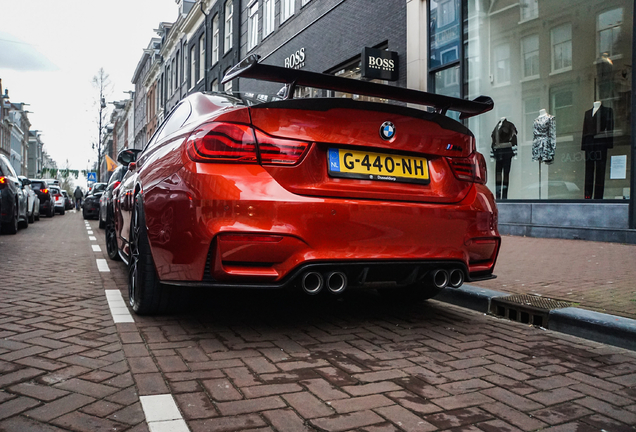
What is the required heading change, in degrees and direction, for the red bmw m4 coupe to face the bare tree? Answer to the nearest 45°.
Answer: approximately 45° to its right

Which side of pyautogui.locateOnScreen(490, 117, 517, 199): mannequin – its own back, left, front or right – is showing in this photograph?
front

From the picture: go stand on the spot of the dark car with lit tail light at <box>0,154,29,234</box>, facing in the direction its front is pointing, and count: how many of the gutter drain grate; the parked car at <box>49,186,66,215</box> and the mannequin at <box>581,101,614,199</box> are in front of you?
1

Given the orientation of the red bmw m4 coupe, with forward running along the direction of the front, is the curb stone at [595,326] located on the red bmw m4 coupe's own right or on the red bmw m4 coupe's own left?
on the red bmw m4 coupe's own right

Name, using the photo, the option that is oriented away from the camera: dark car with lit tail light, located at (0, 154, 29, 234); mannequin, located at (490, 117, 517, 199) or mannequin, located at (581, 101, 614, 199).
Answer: the dark car with lit tail light

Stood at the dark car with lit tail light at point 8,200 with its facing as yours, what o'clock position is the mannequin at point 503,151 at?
The mannequin is roughly at 4 o'clock from the dark car with lit tail light.

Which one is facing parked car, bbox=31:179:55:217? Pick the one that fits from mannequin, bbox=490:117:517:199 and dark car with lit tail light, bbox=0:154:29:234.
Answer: dark car with lit tail light, bbox=0:154:29:234

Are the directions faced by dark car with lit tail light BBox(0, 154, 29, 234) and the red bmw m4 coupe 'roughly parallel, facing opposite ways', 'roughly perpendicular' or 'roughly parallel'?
roughly parallel

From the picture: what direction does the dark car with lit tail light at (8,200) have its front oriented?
away from the camera

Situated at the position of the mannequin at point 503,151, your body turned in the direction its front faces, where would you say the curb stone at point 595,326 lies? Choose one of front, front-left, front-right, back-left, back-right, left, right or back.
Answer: front

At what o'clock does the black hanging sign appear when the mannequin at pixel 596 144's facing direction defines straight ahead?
The black hanging sign is roughly at 2 o'clock from the mannequin.

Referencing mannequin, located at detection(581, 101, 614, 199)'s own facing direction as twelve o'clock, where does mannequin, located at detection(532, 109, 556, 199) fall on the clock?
mannequin, located at detection(532, 109, 556, 199) is roughly at 3 o'clock from mannequin, located at detection(581, 101, 614, 199).

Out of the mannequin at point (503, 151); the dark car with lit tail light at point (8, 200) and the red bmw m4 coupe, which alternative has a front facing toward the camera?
the mannequin

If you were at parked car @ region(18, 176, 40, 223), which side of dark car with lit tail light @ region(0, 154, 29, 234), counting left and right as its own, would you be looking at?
front

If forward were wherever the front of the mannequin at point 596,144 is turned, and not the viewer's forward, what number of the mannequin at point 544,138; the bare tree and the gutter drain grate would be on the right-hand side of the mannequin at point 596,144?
2

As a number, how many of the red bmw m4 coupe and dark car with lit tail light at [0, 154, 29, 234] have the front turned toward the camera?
0

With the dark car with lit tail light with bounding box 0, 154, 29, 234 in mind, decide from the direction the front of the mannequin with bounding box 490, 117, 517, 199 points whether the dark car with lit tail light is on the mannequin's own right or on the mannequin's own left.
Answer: on the mannequin's own right

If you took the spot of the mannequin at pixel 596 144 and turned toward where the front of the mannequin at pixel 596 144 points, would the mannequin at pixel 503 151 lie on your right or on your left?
on your right
